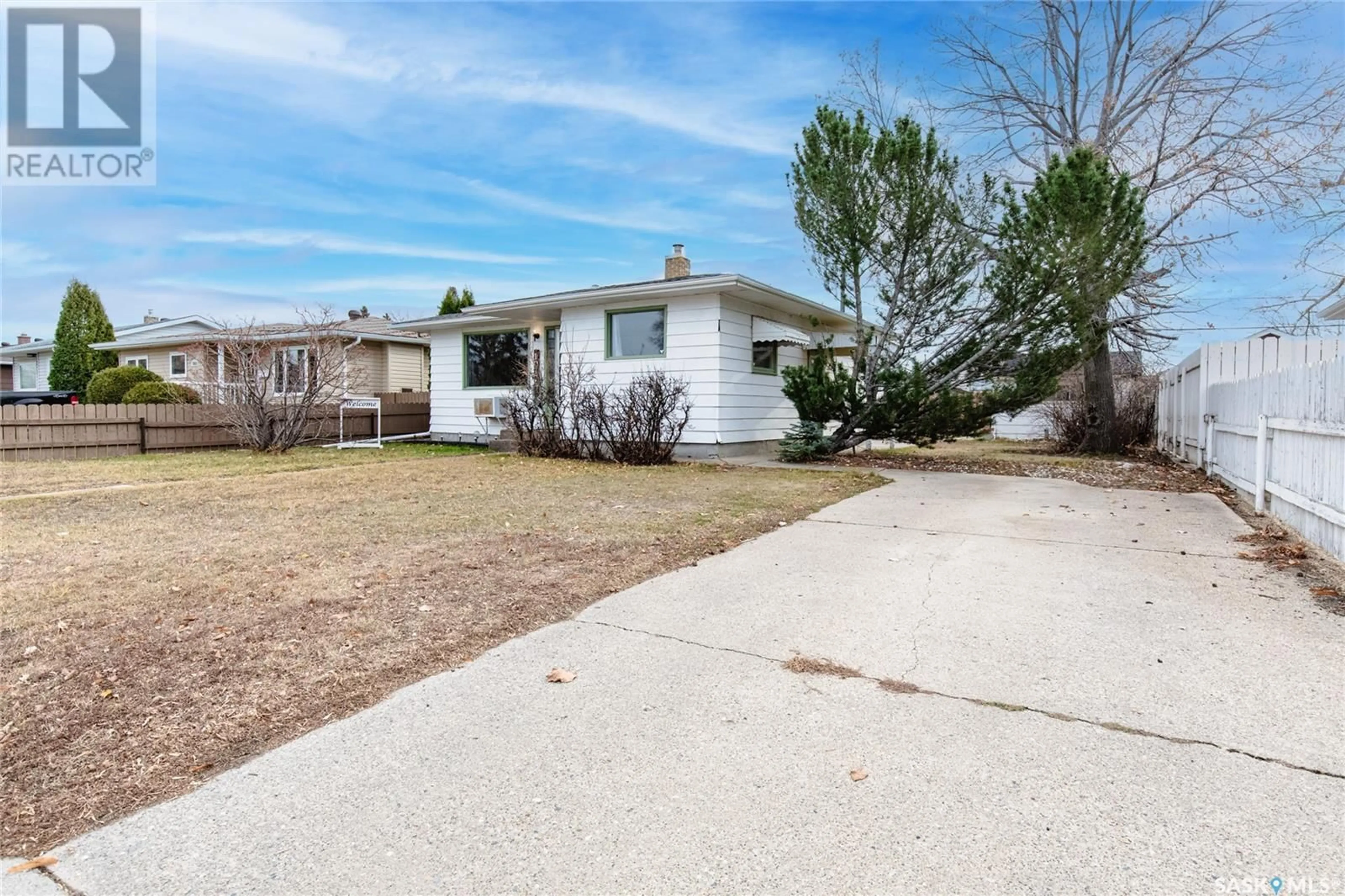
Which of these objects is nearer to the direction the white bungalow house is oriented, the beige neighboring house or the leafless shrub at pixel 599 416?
the leafless shrub

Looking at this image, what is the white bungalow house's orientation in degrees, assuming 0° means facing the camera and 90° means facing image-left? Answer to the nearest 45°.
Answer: approximately 45°

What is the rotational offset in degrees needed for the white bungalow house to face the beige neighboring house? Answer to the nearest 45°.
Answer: approximately 90° to its right

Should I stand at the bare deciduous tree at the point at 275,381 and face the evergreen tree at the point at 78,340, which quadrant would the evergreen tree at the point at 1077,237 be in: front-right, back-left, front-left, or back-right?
back-right

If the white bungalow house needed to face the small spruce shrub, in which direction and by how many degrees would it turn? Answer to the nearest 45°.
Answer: approximately 90° to its left

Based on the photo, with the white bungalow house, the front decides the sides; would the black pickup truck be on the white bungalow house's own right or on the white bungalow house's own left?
on the white bungalow house's own right

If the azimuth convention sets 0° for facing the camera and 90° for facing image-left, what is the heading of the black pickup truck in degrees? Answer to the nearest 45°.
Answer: approximately 90°

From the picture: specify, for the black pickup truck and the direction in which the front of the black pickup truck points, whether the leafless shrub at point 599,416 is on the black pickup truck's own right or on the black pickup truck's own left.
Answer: on the black pickup truck's own left
